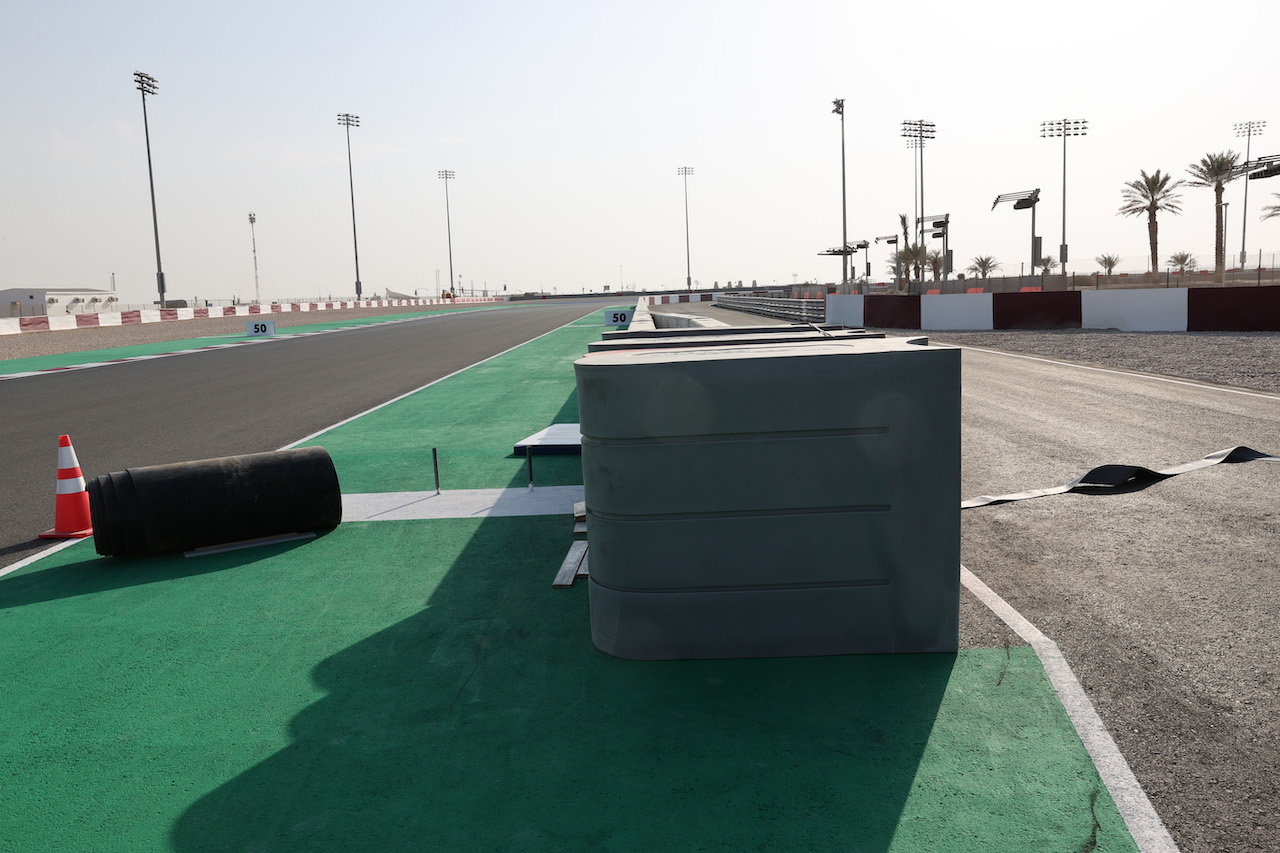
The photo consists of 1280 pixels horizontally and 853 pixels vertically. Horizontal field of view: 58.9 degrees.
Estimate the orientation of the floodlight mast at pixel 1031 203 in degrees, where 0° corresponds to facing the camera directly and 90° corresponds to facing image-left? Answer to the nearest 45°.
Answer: approximately 90°

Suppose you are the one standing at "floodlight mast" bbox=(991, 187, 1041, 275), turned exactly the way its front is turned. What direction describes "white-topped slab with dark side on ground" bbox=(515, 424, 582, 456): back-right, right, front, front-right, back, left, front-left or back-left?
left

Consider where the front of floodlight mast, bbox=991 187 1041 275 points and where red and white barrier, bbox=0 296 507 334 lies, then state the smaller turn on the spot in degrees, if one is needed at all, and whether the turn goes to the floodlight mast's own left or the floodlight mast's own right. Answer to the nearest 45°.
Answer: approximately 45° to the floodlight mast's own left

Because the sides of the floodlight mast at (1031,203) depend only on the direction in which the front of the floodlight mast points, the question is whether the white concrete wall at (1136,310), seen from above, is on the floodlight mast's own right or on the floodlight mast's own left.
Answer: on the floodlight mast's own left

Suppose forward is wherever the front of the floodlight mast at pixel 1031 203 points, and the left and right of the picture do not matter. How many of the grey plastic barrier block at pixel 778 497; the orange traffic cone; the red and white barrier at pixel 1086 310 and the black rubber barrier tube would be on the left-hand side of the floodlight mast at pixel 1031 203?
4

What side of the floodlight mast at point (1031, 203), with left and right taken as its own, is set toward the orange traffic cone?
left

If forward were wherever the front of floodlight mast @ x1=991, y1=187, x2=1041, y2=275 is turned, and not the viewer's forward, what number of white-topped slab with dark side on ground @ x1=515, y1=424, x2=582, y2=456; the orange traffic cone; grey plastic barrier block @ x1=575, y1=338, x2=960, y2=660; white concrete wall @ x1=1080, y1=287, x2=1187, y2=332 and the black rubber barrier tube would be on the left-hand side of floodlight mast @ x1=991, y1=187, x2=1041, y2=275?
5

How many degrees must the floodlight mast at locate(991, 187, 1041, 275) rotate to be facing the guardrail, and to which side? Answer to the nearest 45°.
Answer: approximately 45° to its left

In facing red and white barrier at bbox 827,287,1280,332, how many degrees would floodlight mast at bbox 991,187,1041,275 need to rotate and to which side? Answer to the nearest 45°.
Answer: approximately 90° to its left

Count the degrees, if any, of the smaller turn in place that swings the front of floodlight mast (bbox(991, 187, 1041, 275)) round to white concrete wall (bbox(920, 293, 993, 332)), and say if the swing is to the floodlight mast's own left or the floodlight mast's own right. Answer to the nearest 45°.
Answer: approximately 90° to the floodlight mast's own left
